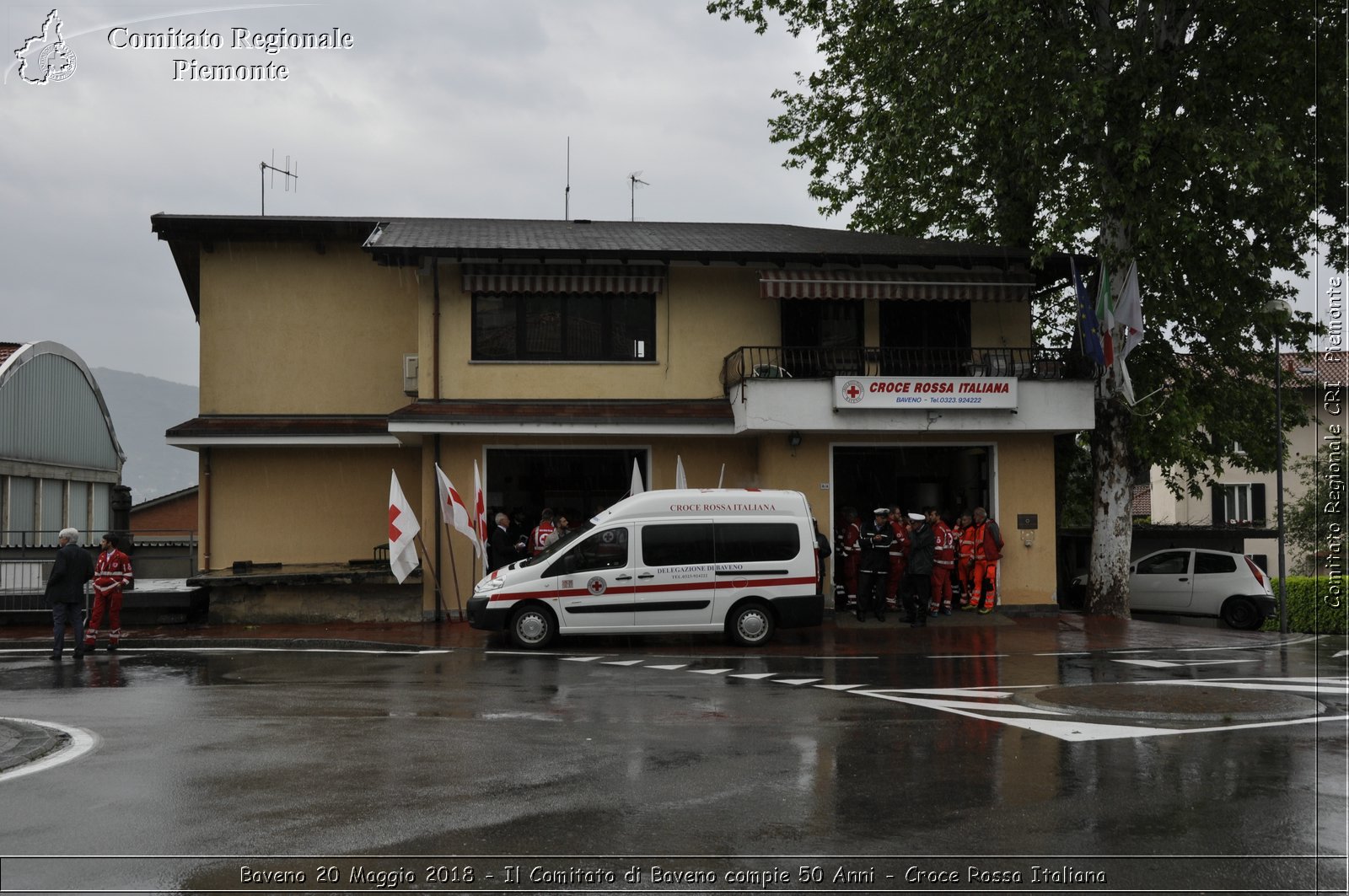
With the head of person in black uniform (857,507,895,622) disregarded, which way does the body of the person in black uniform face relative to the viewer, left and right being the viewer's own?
facing the viewer

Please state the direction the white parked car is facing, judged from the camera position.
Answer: facing to the left of the viewer

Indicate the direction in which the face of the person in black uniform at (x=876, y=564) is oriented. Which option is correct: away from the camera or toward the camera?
toward the camera

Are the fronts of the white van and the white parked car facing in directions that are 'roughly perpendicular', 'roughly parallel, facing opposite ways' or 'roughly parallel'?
roughly parallel

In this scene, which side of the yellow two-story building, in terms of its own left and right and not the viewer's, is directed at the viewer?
front

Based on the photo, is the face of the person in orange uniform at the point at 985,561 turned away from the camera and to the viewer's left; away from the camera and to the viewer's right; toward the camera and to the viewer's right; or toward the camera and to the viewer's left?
toward the camera and to the viewer's left

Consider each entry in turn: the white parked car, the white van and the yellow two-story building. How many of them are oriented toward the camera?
1

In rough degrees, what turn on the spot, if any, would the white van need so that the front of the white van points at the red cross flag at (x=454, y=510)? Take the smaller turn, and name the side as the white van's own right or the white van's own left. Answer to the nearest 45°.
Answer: approximately 45° to the white van's own right

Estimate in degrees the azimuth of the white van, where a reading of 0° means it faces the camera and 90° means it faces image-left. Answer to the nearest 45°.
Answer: approximately 90°

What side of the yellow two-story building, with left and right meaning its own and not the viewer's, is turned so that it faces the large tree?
left

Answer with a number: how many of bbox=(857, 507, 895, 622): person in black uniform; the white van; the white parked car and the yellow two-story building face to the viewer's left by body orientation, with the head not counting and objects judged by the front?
2
